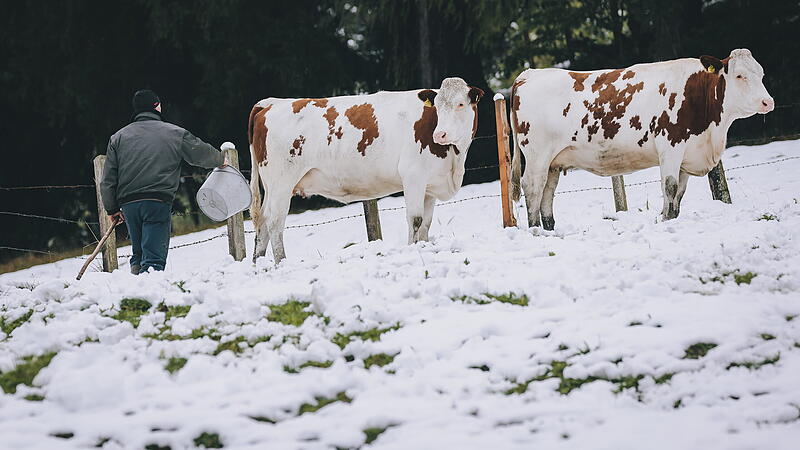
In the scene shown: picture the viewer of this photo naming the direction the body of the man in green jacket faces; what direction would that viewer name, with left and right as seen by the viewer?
facing away from the viewer

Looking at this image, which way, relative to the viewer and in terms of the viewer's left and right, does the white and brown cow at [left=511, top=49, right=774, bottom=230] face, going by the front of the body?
facing to the right of the viewer

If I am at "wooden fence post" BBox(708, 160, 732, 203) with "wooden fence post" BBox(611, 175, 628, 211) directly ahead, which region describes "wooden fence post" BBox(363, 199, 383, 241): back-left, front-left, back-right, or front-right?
front-left

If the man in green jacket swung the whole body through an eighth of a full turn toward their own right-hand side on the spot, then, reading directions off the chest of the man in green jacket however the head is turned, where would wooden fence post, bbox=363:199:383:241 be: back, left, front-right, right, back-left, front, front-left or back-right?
front

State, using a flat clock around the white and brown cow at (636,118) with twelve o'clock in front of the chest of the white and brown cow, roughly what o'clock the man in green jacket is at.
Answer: The man in green jacket is roughly at 5 o'clock from the white and brown cow.

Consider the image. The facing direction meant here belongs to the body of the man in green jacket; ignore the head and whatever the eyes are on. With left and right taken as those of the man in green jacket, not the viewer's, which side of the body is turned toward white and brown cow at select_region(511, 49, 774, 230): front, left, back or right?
right

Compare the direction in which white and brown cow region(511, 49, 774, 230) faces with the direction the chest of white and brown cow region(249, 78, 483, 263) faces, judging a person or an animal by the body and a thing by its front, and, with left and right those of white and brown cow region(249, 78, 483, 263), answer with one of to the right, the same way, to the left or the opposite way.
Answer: the same way

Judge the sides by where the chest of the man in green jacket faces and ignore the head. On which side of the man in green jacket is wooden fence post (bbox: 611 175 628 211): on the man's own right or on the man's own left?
on the man's own right

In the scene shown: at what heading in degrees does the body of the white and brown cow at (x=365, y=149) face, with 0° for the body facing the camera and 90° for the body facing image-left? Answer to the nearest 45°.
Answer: approximately 270°

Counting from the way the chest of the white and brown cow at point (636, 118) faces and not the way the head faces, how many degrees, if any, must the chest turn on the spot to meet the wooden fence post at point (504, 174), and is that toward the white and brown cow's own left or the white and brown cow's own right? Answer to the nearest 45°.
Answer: approximately 180°

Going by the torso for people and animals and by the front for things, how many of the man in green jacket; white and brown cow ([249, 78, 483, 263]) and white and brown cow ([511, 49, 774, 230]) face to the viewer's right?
2

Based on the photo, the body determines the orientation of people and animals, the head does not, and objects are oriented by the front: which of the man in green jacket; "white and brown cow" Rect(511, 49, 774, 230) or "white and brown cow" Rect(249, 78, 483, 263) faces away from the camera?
the man in green jacket

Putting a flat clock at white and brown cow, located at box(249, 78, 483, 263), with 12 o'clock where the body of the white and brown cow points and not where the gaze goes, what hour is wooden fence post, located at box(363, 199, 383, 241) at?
The wooden fence post is roughly at 9 o'clock from the white and brown cow.

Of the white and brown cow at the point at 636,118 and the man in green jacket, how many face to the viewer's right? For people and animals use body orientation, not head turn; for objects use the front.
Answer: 1
